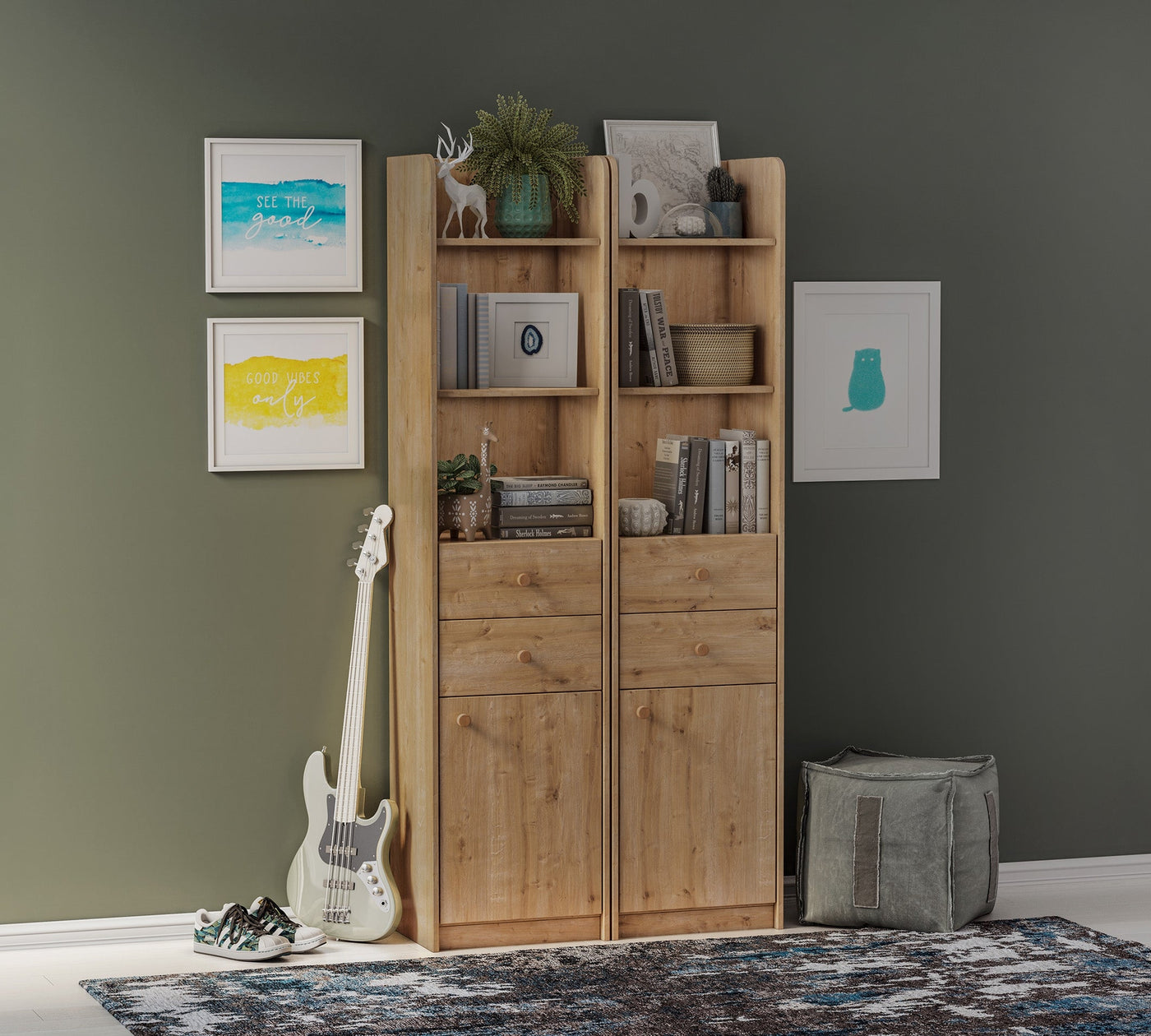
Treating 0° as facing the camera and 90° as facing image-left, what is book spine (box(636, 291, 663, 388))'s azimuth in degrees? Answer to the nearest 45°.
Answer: approximately 0°

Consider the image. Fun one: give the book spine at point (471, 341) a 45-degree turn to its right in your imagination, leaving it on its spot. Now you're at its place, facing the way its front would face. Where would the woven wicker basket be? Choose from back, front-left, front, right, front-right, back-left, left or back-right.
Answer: back-left

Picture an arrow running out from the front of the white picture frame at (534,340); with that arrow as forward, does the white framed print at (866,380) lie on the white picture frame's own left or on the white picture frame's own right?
on the white picture frame's own left

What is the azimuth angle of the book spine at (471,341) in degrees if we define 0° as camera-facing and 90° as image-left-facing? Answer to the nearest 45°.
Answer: approximately 0°

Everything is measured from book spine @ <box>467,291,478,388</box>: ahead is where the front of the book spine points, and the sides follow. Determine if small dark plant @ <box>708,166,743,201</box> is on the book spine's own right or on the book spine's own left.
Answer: on the book spine's own left
